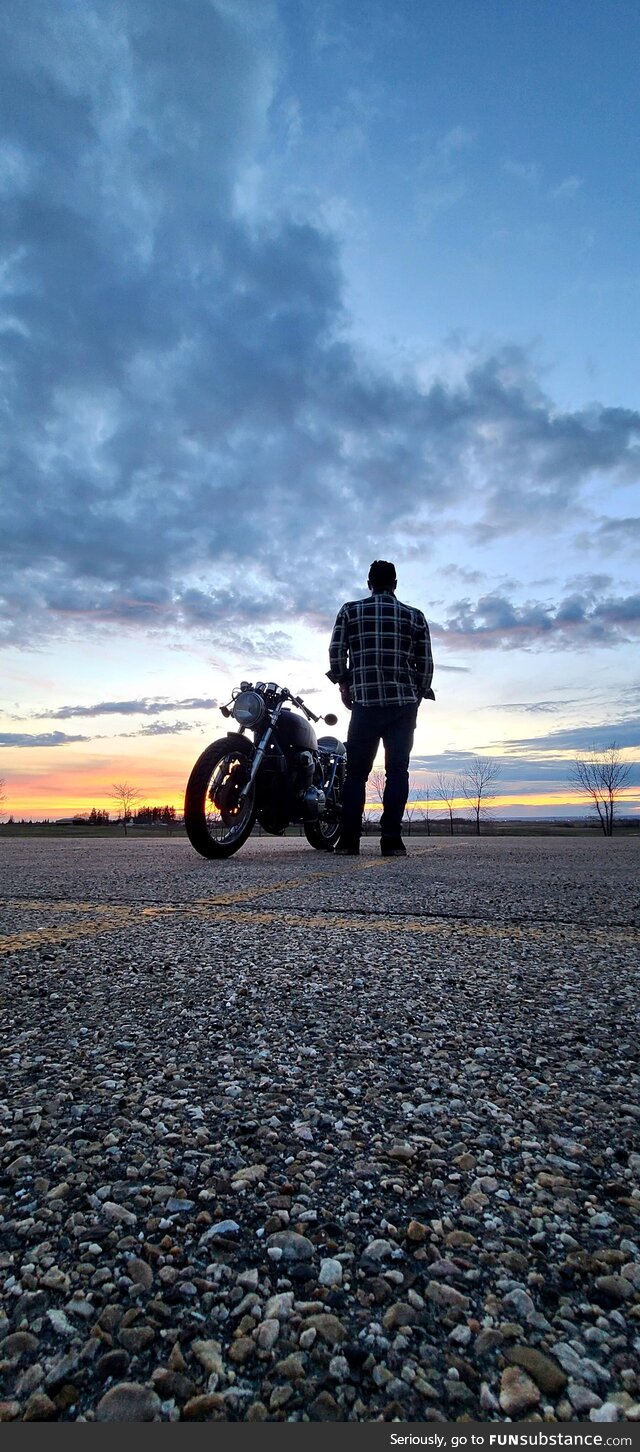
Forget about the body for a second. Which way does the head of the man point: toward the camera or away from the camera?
away from the camera

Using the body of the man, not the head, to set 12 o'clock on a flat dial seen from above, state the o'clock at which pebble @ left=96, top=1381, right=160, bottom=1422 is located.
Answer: The pebble is roughly at 6 o'clock from the man.

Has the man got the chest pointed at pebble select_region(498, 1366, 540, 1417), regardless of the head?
no

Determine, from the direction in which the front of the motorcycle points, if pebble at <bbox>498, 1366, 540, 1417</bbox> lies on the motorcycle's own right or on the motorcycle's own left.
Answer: on the motorcycle's own left

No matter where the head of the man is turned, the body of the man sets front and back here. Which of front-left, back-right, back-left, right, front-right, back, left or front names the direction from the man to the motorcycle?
left

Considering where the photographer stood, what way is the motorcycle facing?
facing the viewer and to the left of the viewer

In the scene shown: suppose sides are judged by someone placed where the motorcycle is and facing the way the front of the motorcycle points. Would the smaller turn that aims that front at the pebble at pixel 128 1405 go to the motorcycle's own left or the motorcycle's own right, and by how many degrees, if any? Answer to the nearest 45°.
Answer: approximately 45° to the motorcycle's own left

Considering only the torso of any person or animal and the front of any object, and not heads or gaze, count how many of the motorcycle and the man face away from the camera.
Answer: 1

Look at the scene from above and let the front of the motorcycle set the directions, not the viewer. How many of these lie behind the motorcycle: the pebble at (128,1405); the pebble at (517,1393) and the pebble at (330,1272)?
0

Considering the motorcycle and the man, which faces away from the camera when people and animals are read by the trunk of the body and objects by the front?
the man

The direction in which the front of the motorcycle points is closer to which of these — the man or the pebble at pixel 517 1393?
the pebble

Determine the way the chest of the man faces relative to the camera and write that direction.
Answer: away from the camera

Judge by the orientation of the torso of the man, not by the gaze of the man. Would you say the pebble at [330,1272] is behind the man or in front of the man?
behind

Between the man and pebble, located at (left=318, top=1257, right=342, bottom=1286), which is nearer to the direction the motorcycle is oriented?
the pebble
